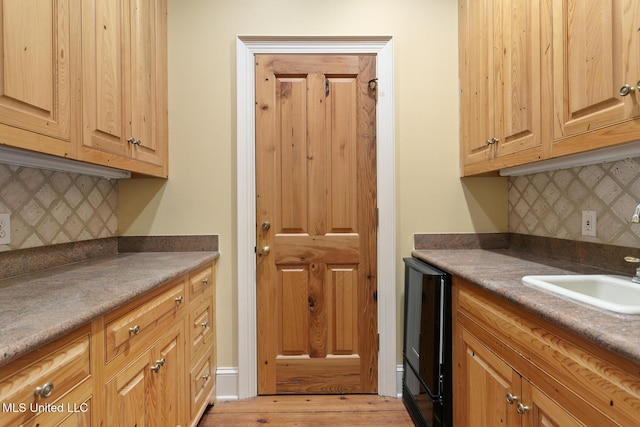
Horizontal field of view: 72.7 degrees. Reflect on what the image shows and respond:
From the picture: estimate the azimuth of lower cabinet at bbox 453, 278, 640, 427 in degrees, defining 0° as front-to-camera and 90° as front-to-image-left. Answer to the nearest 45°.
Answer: approximately 45°

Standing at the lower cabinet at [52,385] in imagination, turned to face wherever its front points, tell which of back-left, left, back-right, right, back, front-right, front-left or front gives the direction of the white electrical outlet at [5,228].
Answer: back-left

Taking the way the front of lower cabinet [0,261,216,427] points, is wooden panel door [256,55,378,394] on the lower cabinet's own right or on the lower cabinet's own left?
on the lower cabinet's own left

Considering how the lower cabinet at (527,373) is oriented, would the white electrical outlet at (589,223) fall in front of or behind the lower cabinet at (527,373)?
behind

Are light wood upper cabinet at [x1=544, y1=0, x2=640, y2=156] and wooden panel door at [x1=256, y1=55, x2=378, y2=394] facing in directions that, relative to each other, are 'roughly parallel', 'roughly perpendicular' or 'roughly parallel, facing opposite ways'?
roughly perpendicular

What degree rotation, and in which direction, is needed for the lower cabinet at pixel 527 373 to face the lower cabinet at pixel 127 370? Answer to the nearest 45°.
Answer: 0° — it already faces it

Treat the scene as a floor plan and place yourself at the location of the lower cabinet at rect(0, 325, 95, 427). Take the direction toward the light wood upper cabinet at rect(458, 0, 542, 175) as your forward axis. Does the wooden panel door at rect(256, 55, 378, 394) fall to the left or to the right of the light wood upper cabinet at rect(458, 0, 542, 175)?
left

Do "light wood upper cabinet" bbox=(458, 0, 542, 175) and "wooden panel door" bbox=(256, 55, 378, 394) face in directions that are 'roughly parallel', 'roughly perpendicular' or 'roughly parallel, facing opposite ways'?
roughly perpendicular
